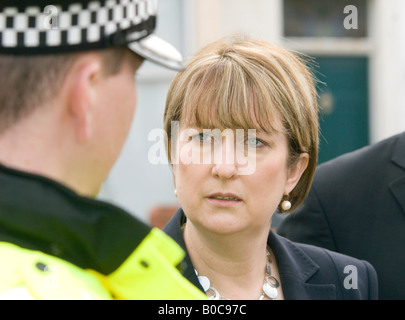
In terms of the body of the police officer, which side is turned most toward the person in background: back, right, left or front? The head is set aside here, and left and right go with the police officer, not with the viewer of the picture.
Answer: front

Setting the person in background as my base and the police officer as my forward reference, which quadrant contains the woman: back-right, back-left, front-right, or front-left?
front-right

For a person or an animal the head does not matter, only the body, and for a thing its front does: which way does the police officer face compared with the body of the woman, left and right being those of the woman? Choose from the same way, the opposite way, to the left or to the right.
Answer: the opposite way

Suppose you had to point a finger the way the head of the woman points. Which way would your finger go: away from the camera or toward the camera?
toward the camera

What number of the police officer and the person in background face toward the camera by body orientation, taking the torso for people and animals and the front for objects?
1

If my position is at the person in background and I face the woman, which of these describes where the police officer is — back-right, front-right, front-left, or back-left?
front-left

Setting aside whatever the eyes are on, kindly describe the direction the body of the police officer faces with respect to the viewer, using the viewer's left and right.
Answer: facing away from the viewer and to the right of the viewer

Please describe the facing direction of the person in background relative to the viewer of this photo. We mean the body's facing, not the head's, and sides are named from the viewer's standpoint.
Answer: facing the viewer

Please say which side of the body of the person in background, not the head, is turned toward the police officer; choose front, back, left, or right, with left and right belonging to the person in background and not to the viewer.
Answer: front

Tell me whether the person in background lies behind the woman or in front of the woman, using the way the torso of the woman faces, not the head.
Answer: behind

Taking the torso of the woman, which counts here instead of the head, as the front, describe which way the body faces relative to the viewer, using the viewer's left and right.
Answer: facing the viewer and to the left of the viewer

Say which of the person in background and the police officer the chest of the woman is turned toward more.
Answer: the police officer

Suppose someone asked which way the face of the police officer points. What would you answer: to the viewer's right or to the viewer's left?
to the viewer's right

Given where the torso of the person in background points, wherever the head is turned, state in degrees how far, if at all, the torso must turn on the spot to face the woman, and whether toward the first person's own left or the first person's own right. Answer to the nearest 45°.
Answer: approximately 45° to the first person's own right

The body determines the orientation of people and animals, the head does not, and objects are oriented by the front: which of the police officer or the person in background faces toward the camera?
the person in background
